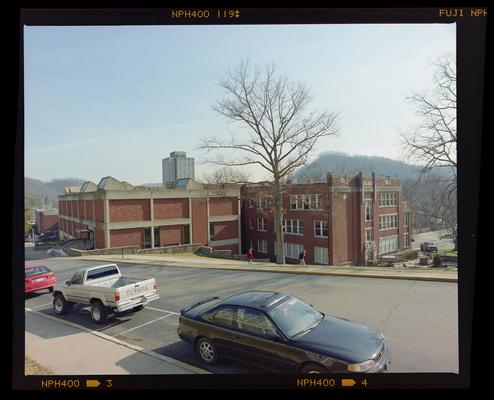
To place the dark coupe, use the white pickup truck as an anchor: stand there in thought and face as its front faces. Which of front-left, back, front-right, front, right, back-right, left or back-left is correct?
back

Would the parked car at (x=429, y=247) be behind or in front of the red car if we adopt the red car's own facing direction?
behind

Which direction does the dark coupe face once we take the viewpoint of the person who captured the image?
facing the viewer and to the right of the viewer

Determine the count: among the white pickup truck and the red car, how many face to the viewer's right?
0
